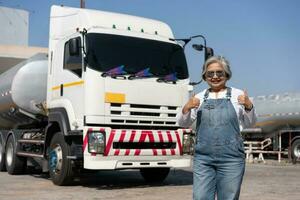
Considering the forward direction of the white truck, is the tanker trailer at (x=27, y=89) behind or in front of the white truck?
behind

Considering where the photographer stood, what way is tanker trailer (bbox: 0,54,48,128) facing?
facing the viewer and to the right of the viewer

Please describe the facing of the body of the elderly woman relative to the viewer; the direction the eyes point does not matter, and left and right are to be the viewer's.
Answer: facing the viewer

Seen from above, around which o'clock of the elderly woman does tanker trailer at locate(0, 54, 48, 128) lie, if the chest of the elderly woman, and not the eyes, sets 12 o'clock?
The tanker trailer is roughly at 5 o'clock from the elderly woman.

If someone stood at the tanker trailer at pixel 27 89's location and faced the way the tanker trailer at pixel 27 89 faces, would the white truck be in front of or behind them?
in front

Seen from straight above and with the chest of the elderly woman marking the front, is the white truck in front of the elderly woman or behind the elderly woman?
behind

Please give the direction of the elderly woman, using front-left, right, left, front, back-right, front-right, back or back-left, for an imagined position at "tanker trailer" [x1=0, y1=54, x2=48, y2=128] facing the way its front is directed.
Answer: front-right
